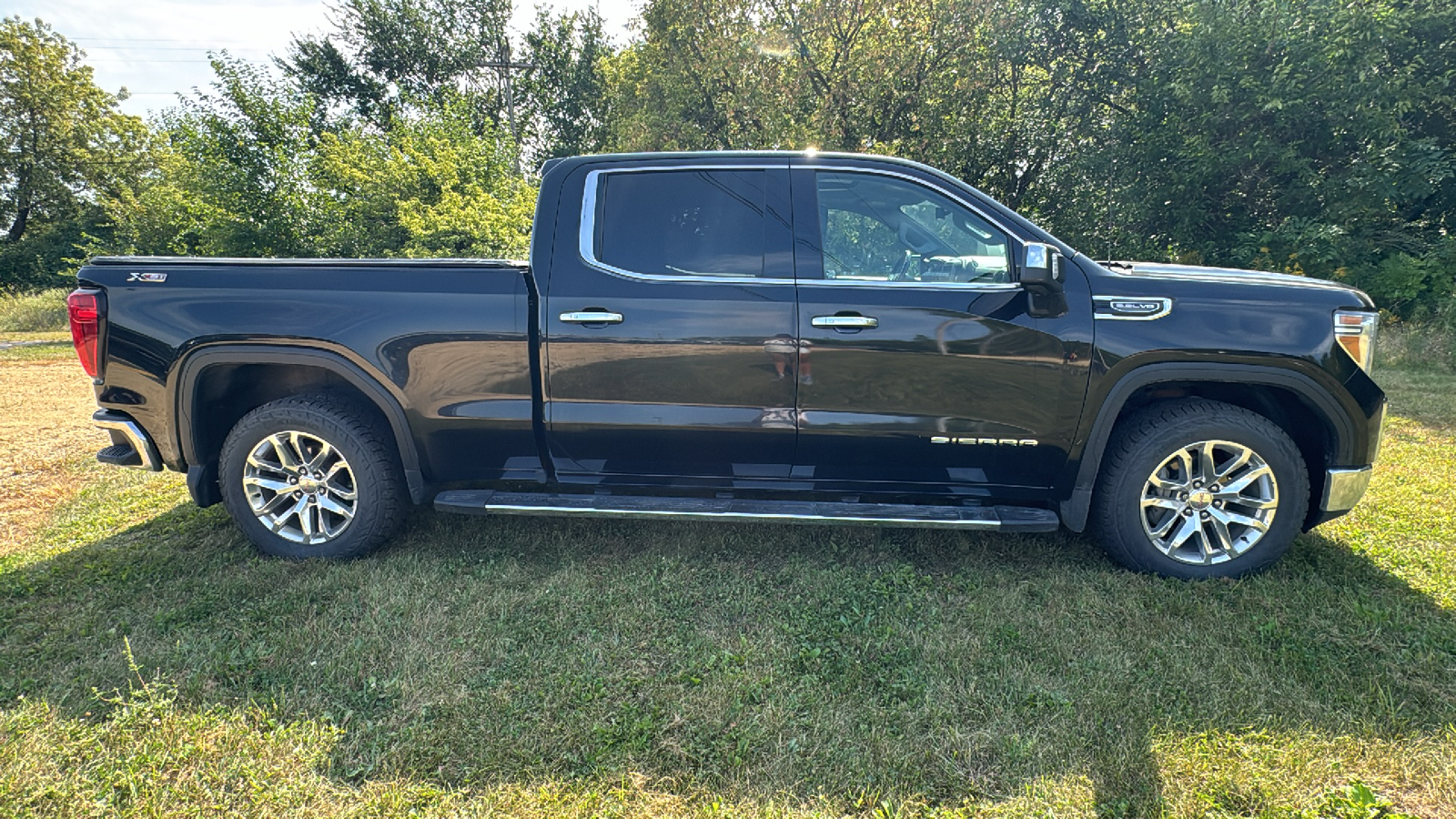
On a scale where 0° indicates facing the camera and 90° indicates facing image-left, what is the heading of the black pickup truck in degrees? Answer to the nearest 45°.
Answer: approximately 270°

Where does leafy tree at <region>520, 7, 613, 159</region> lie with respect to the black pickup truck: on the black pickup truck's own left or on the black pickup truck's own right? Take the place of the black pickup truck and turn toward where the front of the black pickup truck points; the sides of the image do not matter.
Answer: on the black pickup truck's own left

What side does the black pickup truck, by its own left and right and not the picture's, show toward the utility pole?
left

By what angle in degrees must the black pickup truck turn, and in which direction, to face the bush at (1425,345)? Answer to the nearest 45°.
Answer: approximately 45° to its left

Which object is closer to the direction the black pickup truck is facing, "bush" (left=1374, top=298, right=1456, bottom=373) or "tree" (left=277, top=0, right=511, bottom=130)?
the bush

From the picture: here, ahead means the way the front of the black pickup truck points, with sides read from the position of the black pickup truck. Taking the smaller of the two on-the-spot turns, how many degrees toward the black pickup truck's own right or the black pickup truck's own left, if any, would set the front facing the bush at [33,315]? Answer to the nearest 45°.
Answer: approximately 135° to the black pickup truck's own left
